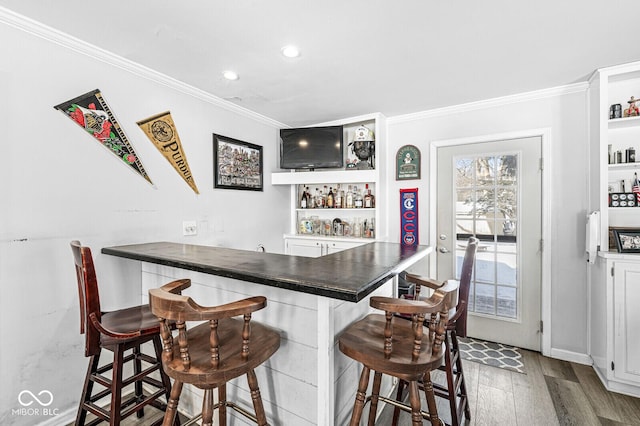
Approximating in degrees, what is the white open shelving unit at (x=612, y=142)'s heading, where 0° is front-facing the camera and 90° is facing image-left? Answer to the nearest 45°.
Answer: approximately 45°

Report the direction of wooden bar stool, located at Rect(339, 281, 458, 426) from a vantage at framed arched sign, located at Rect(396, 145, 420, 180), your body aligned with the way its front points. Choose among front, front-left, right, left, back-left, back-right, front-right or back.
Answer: front

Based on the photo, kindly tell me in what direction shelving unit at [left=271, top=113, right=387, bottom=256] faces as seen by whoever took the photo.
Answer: facing the viewer and to the left of the viewer

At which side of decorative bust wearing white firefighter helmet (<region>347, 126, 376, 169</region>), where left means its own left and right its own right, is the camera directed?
front

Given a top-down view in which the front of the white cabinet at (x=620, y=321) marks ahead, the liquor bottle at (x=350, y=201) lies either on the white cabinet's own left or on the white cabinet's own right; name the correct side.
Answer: on the white cabinet's own right

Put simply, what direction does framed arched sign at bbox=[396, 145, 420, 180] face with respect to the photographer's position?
facing the viewer

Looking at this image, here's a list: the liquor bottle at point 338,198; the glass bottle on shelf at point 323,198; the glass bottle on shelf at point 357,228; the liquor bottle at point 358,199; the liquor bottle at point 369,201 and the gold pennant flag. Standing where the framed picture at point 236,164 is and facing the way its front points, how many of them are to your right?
1

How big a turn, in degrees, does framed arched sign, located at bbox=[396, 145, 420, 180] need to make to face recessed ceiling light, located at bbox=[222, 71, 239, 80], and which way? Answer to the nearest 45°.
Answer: approximately 45° to its right

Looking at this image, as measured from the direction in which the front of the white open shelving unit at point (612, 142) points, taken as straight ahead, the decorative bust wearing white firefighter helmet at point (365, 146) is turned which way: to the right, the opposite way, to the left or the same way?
to the left

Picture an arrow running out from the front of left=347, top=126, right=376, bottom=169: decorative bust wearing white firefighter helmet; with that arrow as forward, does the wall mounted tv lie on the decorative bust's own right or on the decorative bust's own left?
on the decorative bust's own right

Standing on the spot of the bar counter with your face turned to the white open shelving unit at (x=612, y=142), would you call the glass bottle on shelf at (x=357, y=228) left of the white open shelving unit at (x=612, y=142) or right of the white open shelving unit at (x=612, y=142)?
left

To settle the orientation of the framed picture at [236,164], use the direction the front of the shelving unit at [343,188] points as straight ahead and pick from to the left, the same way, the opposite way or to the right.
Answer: to the left

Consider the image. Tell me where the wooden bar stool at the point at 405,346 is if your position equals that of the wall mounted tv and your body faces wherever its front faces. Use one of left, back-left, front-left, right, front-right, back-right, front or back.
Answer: front-left

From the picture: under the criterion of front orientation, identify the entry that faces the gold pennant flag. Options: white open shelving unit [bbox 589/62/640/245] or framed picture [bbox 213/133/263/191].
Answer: the white open shelving unit

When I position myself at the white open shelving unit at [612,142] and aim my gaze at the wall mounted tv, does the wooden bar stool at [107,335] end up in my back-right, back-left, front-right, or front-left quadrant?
front-left

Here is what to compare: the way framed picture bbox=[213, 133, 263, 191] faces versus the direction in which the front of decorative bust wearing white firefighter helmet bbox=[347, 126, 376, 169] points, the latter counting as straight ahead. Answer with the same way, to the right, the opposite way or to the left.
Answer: to the left
